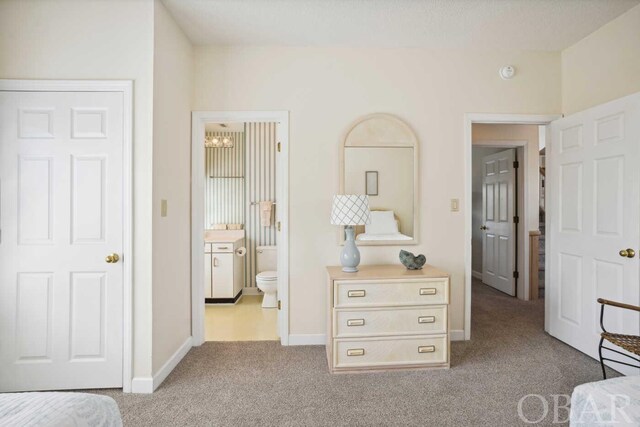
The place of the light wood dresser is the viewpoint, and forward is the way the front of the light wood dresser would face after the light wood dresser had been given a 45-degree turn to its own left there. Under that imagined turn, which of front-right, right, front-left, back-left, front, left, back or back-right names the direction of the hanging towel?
back

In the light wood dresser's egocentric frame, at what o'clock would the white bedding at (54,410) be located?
The white bedding is roughly at 1 o'clock from the light wood dresser.

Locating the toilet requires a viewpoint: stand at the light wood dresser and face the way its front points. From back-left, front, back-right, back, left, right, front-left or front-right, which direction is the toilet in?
back-right

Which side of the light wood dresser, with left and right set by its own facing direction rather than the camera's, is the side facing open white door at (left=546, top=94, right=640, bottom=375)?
left

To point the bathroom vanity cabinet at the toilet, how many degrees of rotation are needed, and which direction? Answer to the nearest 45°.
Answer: approximately 90° to its left

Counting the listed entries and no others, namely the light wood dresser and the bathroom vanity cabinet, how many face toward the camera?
2

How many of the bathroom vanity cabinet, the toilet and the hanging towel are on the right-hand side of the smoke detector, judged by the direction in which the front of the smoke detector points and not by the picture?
3
